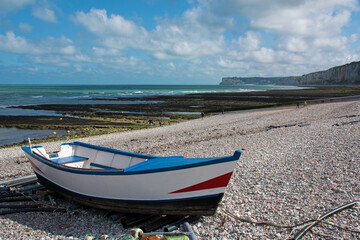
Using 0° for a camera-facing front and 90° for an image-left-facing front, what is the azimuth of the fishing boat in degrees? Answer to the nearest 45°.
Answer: approximately 315°
